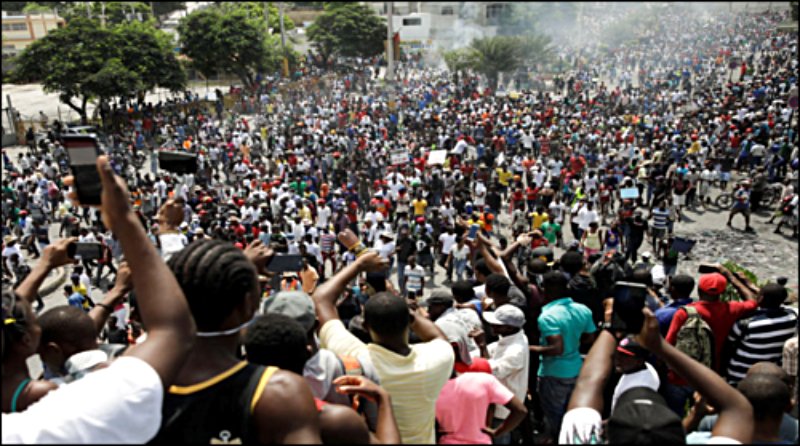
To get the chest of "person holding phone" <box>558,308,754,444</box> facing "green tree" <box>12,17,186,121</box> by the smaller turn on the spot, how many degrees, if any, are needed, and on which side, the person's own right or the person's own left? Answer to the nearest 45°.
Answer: approximately 45° to the person's own left

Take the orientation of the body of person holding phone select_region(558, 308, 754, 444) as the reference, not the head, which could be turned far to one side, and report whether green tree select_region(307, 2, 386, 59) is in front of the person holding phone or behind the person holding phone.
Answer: in front

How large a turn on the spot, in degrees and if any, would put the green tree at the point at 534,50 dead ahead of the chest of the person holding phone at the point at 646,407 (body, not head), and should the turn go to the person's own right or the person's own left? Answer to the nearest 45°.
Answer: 0° — they already face it

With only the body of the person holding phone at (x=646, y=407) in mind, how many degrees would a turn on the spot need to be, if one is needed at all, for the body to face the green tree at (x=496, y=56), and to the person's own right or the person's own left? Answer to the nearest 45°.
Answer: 0° — they already face it

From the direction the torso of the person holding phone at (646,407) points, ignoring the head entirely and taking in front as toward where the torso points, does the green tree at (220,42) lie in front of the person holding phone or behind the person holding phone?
in front

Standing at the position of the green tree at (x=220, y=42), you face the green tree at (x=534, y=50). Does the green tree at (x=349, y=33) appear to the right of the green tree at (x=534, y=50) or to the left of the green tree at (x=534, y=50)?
left

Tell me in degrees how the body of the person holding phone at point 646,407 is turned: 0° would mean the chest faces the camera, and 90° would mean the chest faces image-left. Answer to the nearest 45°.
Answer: approximately 180°

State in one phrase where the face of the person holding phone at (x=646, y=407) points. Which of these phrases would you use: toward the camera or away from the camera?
away from the camera

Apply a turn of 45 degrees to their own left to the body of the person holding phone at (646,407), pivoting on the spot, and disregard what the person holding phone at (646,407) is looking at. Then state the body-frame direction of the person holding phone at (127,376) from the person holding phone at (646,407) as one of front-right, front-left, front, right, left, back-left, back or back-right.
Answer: left
